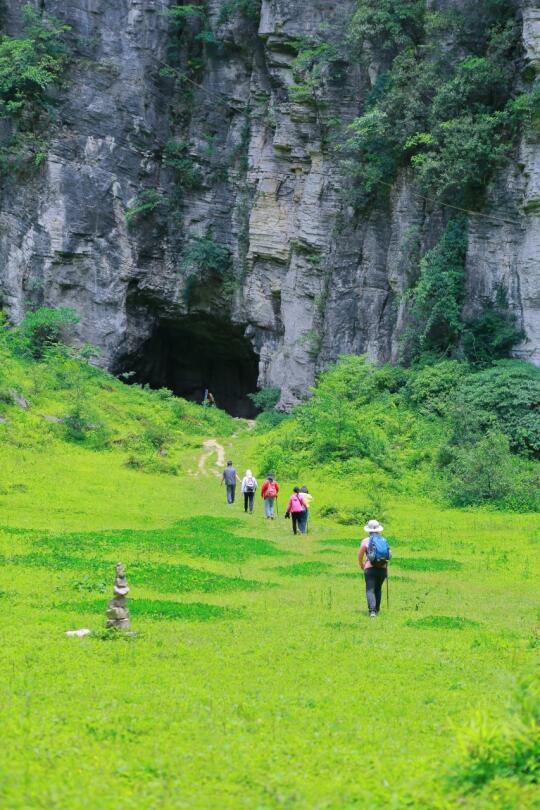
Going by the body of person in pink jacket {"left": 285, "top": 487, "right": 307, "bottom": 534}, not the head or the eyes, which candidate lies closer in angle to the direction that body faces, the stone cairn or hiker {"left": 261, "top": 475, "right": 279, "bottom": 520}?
the hiker

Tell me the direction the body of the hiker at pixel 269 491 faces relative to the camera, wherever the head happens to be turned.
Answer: away from the camera

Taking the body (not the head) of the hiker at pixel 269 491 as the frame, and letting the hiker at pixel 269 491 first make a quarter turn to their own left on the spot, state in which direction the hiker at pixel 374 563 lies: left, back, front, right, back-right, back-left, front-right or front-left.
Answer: left

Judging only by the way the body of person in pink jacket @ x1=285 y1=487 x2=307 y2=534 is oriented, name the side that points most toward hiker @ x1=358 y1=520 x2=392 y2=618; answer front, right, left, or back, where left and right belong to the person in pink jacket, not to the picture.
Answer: back

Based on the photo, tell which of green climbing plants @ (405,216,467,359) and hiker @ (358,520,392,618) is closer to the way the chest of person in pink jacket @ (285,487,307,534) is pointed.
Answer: the green climbing plants

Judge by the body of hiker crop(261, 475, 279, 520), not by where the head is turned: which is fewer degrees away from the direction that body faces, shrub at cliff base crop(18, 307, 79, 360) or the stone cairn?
the shrub at cliff base

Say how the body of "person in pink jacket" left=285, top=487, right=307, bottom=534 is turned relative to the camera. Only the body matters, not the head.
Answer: away from the camera

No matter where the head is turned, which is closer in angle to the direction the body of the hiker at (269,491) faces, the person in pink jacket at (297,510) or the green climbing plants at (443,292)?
the green climbing plants

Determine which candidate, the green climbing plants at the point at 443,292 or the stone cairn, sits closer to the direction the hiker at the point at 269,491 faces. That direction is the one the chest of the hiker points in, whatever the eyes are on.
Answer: the green climbing plants

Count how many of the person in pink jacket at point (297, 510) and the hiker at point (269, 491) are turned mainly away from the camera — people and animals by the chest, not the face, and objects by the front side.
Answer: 2

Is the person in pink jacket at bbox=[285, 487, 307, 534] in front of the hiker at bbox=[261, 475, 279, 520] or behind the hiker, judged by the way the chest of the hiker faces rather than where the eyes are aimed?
behind
